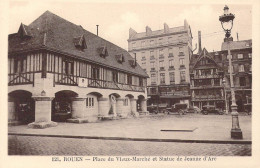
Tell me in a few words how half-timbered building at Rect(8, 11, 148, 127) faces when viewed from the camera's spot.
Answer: facing the viewer and to the right of the viewer

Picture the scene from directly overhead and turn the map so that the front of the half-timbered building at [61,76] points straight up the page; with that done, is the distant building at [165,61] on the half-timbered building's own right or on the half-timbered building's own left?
on the half-timbered building's own left

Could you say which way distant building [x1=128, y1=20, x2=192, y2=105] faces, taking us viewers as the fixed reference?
facing the viewer

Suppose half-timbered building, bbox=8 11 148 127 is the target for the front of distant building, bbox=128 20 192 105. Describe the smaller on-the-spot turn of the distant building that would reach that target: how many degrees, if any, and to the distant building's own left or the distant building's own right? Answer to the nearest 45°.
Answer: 0° — it already faces it
